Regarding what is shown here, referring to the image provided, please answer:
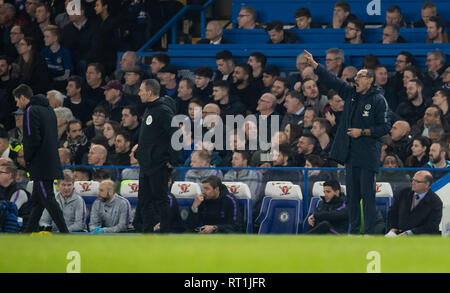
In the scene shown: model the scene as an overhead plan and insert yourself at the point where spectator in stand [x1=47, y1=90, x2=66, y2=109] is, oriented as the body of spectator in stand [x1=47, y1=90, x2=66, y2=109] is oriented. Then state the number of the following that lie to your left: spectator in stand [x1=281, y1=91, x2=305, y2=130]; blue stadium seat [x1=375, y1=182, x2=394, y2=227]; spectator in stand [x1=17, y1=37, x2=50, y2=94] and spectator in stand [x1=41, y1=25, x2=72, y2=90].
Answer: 2

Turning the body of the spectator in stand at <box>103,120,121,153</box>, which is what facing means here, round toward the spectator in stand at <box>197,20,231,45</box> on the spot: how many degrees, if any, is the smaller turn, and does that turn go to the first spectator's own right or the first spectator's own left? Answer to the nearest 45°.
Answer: approximately 180°

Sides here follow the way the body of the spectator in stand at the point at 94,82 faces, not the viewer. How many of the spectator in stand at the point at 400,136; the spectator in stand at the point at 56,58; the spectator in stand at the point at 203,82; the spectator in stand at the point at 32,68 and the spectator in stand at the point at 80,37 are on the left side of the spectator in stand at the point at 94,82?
2

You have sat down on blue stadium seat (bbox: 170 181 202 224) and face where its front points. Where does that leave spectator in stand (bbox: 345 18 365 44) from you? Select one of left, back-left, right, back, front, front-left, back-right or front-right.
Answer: back-left

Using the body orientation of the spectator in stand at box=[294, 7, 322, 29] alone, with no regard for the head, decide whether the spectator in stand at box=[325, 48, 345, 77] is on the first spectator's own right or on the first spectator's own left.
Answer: on the first spectator's own left

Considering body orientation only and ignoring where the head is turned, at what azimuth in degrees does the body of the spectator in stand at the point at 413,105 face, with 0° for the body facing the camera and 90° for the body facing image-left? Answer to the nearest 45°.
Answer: approximately 45°

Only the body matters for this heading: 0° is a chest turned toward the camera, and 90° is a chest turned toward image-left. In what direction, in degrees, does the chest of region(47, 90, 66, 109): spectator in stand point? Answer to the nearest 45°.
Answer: approximately 45°

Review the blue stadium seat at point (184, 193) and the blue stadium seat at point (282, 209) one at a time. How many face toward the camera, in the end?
2

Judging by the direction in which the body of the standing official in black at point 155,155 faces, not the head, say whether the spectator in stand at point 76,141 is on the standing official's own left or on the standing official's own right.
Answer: on the standing official's own right
